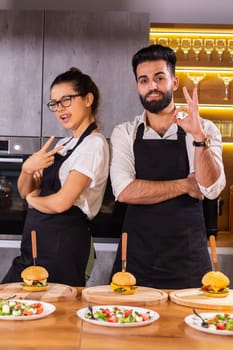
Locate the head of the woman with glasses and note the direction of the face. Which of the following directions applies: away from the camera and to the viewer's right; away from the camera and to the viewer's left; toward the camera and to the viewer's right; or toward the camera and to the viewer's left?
toward the camera and to the viewer's left

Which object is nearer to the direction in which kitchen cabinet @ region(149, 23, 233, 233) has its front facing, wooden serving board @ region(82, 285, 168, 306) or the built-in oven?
the wooden serving board

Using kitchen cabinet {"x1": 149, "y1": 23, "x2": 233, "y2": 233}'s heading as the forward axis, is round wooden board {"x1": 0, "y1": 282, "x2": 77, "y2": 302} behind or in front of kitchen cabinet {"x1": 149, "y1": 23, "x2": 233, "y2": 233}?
in front

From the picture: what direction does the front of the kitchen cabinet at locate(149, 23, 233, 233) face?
toward the camera

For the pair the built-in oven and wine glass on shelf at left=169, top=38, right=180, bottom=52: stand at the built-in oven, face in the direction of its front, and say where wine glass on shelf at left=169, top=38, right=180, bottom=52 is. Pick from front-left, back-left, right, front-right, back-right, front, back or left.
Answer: left

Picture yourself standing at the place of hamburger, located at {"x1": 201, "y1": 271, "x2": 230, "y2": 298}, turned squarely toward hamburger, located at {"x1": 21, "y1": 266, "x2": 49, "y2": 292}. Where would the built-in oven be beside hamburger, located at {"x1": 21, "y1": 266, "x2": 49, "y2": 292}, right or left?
right

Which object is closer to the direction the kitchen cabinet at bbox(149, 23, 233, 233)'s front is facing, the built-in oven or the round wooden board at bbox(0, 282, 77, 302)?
the round wooden board

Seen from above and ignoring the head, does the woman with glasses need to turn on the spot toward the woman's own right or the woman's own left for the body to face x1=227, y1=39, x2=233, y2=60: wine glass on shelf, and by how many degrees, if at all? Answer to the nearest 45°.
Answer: approximately 180°

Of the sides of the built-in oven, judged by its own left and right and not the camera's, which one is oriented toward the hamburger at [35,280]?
front

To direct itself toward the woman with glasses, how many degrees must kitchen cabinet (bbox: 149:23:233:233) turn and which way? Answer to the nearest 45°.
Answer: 0° — it already faces them

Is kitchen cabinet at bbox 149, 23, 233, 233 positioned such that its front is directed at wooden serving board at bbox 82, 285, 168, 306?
yes

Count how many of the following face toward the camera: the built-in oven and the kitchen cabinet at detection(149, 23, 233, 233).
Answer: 2

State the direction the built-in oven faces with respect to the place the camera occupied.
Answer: facing the viewer

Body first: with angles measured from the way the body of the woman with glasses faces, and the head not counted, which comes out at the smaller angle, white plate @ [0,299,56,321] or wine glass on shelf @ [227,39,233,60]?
the white plate

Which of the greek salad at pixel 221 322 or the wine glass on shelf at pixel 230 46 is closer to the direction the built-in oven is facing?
the greek salad

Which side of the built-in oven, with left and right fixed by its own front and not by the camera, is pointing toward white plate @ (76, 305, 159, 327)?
front

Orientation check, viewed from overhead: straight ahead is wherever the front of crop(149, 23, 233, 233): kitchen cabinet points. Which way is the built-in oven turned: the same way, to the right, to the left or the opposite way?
the same way

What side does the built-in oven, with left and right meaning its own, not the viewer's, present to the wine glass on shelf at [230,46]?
left

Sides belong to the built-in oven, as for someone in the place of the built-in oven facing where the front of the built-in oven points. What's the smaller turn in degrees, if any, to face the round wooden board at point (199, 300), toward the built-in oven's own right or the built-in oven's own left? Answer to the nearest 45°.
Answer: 0° — it already faces it

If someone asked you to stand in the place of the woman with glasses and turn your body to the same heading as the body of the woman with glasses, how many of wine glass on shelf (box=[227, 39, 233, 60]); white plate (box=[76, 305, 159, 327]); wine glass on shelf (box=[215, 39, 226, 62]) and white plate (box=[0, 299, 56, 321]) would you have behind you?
2

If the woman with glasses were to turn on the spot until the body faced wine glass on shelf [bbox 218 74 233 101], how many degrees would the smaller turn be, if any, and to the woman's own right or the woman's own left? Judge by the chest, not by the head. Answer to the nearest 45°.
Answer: approximately 180°
